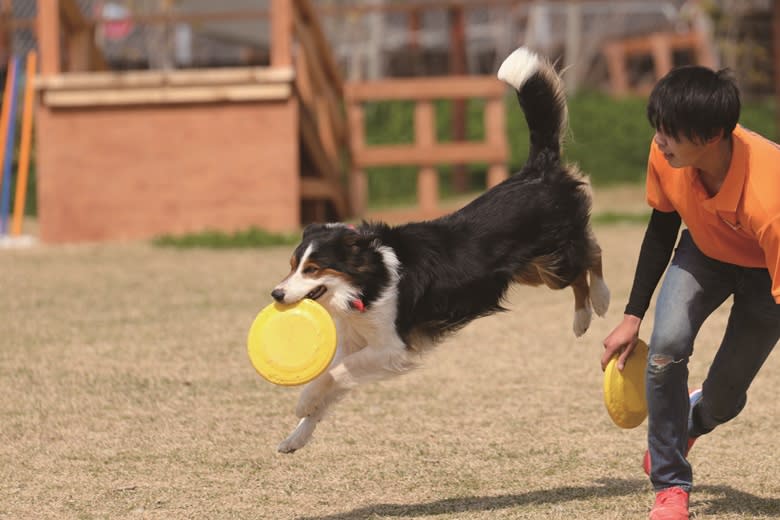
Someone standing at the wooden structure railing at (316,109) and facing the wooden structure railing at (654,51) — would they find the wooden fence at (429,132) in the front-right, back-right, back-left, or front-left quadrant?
front-right

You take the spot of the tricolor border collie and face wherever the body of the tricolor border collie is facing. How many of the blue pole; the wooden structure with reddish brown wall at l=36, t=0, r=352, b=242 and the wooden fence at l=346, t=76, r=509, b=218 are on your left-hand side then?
0

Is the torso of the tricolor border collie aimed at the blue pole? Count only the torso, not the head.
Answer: no

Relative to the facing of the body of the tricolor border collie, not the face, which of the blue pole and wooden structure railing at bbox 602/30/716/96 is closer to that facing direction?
the blue pole

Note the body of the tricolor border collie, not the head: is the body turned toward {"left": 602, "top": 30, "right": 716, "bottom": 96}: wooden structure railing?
no

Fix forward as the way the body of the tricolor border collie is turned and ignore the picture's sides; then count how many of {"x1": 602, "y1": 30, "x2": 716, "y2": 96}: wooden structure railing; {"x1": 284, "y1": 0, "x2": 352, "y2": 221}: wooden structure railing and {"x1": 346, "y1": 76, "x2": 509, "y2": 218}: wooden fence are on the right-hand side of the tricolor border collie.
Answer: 3

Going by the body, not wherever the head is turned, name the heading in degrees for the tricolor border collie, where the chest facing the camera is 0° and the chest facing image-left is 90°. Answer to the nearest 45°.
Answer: approximately 90°

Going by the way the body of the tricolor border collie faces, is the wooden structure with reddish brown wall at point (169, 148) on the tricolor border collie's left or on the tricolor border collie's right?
on the tricolor border collie's right

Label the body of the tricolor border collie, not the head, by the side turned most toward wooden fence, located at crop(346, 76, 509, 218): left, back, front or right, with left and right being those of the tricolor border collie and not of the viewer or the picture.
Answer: right

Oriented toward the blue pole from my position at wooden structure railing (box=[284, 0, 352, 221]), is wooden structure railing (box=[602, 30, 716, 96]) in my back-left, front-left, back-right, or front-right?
back-right

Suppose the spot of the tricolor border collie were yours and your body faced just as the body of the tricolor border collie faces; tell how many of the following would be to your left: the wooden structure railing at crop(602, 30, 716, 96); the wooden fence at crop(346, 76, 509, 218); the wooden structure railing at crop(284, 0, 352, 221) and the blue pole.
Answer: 0

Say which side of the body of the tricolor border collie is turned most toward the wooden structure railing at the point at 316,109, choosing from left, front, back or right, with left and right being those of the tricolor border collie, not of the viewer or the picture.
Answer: right

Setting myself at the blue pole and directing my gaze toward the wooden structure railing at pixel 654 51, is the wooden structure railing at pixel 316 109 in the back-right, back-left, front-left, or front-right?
front-right
